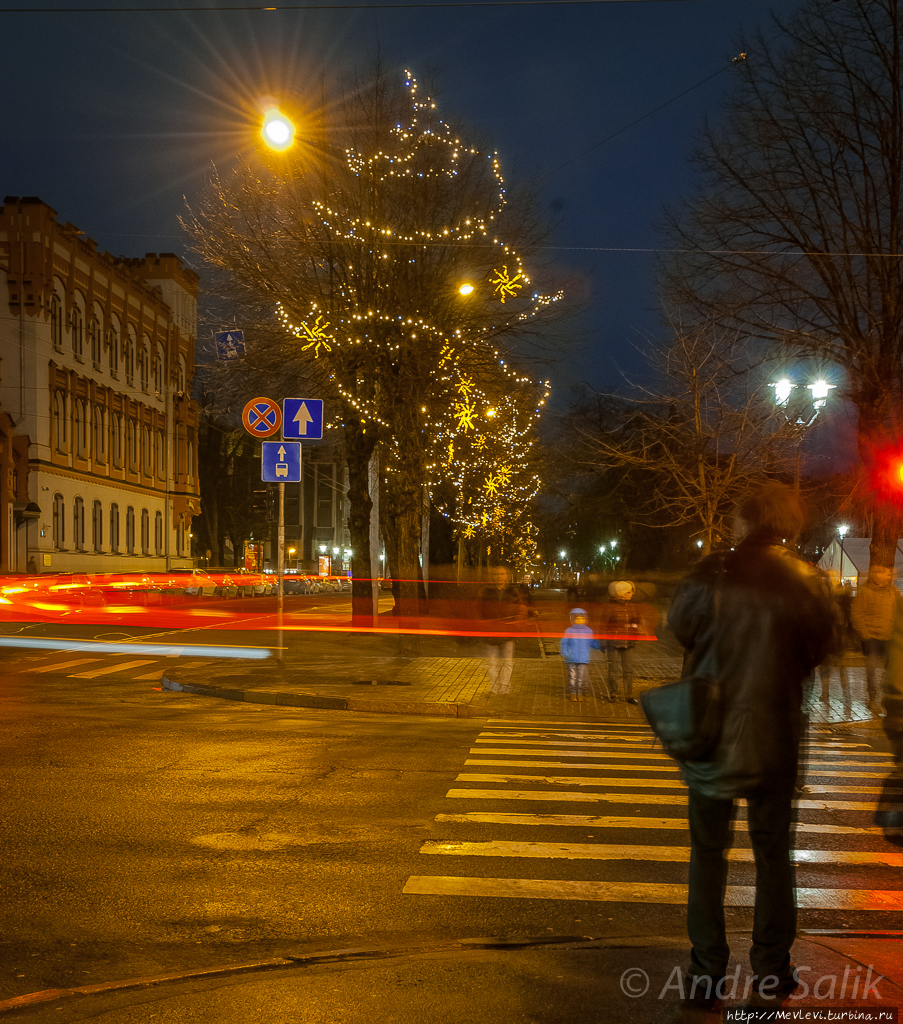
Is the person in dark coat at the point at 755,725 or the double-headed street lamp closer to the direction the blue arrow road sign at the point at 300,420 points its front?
the person in dark coat

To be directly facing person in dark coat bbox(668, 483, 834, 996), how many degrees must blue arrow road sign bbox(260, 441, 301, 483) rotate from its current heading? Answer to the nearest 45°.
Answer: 0° — it already faces them

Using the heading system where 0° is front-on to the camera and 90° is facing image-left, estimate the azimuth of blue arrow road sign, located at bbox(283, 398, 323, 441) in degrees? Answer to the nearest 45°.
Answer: approximately 0°
